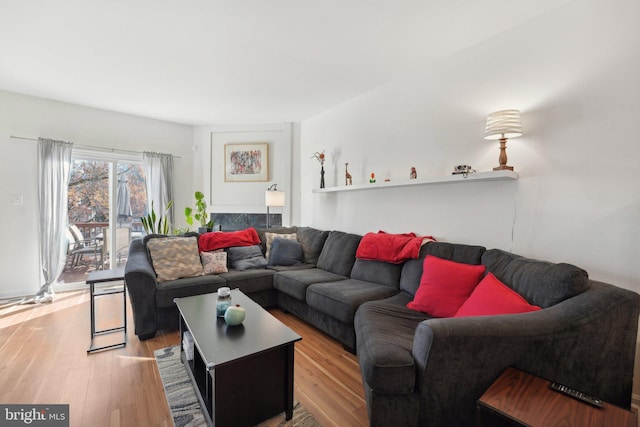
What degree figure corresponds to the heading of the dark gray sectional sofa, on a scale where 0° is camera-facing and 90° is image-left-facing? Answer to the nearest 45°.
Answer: approximately 45°

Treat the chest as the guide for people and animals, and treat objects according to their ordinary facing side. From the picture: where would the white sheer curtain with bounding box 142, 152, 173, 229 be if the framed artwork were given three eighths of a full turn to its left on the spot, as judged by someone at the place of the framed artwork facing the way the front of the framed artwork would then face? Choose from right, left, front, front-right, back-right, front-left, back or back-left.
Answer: back-left

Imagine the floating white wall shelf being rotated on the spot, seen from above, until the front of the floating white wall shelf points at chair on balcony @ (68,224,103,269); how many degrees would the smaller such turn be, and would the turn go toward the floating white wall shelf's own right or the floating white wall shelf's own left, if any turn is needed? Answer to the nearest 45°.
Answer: approximately 45° to the floating white wall shelf's own right

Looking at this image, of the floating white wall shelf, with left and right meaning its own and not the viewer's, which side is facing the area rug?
front

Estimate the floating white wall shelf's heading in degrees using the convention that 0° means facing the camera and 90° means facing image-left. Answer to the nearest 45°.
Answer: approximately 45°

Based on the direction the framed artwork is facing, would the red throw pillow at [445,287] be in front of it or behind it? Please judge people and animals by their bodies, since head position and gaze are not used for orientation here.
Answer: in front

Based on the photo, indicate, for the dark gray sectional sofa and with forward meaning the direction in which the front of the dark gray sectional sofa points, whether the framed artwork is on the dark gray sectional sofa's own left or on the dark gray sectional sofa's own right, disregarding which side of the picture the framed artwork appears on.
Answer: on the dark gray sectional sofa's own right

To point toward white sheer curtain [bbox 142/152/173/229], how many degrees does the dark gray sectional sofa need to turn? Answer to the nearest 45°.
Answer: approximately 90° to its right

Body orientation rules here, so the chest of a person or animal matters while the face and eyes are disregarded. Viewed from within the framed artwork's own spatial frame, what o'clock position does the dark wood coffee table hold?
The dark wood coffee table is roughly at 12 o'clock from the framed artwork.

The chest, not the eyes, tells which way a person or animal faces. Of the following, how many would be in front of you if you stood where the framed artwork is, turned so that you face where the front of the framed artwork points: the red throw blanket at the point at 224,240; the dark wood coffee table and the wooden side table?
3

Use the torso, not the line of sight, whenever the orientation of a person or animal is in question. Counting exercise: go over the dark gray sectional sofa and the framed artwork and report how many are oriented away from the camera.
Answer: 0
